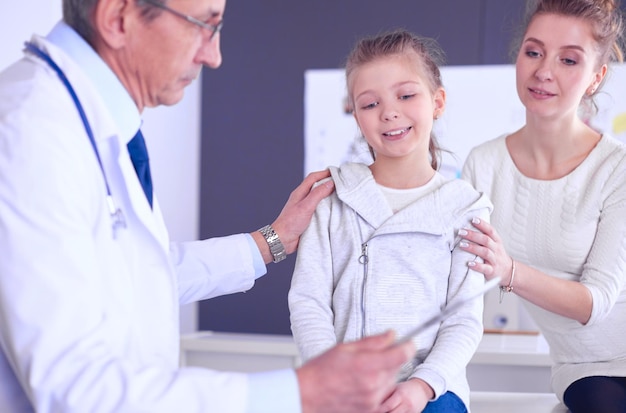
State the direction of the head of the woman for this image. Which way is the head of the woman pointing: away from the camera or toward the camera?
toward the camera

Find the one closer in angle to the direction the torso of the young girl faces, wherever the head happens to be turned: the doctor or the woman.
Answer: the doctor

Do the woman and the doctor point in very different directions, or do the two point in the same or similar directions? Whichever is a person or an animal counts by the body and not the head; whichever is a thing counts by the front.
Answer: very different directions

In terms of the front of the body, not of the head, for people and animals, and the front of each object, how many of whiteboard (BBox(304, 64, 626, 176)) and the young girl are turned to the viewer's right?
0

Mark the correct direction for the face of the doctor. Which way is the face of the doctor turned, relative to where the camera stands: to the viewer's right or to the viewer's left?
to the viewer's right

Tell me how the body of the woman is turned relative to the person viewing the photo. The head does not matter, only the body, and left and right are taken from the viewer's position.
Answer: facing the viewer and to the left of the viewer

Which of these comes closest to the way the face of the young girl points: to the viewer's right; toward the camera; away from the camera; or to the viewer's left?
toward the camera

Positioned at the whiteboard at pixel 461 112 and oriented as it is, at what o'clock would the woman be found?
The woman is roughly at 12 o'clock from the whiteboard.

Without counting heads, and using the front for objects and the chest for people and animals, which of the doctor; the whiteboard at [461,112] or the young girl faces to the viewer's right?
the doctor

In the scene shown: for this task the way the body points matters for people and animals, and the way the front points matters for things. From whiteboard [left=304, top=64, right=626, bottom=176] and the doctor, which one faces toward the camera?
the whiteboard

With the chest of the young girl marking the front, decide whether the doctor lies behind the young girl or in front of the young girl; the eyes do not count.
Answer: in front

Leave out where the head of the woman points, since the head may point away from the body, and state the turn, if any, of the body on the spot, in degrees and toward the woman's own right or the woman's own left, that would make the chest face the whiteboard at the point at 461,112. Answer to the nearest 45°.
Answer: approximately 135° to the woman's own right

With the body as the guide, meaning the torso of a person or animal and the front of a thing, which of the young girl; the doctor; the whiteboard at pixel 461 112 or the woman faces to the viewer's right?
the doctor

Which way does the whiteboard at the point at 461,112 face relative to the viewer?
toward the camera

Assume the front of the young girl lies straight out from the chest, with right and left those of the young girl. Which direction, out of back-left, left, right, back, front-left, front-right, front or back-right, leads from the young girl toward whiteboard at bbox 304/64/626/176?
back

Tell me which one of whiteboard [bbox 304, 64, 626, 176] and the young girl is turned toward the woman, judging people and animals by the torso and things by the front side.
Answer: the whiteboard

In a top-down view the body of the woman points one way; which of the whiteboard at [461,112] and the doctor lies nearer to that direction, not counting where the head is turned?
the doctor

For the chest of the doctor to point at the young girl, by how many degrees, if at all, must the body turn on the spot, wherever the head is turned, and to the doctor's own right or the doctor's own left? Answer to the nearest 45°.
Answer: approximately 45° to the doctor's own left

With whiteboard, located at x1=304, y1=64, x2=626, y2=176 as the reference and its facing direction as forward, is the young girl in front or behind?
in front
